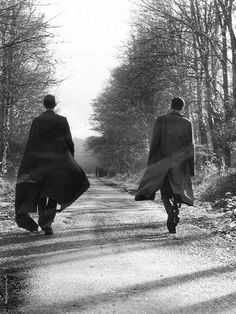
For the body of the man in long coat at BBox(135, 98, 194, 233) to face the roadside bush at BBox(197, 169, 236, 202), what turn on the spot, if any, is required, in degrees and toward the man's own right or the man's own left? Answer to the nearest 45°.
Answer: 0° — they already face it

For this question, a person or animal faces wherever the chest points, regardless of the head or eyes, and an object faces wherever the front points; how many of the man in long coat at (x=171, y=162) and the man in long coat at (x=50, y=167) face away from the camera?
2

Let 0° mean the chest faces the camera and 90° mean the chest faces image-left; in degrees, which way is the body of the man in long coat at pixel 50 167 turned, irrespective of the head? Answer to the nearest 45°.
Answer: approximately 180°

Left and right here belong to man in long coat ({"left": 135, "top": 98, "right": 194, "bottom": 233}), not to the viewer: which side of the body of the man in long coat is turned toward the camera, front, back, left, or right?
back

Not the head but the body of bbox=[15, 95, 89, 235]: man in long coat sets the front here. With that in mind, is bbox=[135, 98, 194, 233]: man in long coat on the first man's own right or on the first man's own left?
on the first man's own right

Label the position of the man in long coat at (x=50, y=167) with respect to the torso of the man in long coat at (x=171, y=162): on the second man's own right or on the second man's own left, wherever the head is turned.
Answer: on the second man's own left
